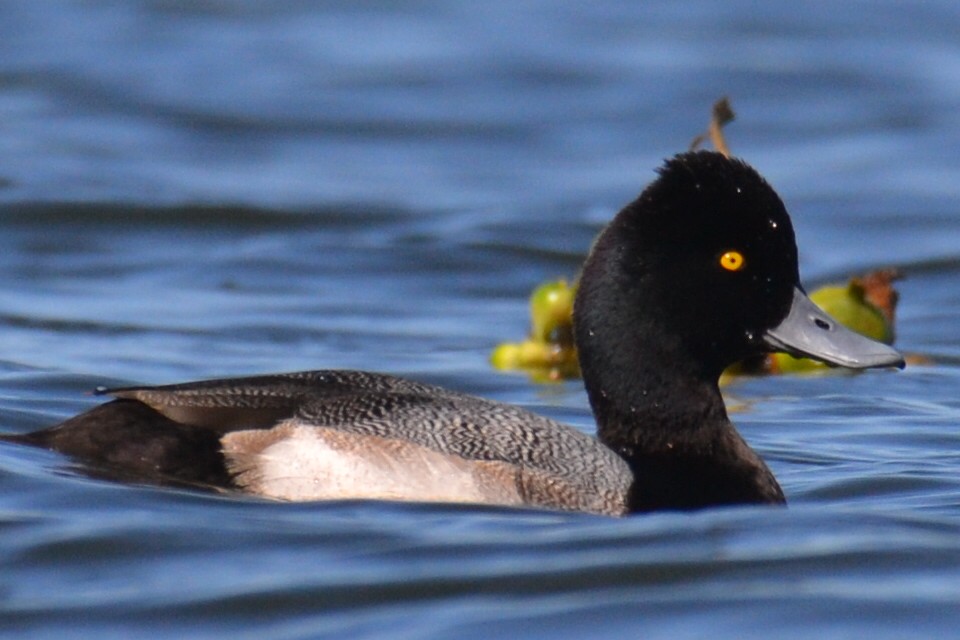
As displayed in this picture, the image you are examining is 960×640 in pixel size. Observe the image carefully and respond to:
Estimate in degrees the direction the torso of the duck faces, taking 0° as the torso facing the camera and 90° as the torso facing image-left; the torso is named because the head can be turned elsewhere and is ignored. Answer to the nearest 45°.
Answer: approximately 270°
